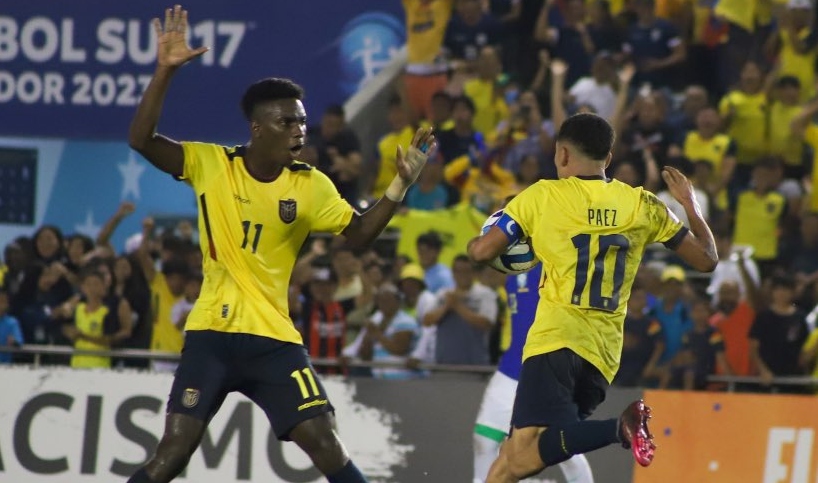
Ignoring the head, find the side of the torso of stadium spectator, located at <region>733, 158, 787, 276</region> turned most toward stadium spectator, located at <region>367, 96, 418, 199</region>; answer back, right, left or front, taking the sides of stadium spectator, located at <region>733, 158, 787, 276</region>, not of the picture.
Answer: right

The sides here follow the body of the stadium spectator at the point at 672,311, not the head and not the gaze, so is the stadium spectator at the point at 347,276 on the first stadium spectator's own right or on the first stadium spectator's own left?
on the first stadium spectator's own right

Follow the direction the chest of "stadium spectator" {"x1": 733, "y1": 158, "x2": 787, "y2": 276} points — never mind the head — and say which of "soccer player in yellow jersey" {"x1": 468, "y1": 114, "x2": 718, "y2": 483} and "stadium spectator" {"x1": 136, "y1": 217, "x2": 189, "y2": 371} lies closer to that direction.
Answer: the soccer player in yellow jersey

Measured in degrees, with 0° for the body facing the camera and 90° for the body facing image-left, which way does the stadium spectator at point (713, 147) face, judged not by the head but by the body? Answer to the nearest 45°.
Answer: approximately 0°

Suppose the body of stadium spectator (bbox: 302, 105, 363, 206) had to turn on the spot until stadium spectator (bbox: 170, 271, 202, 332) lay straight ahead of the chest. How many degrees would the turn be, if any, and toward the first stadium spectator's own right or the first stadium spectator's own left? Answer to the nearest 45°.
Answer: approximately 45° to the first stadium spectator's own right

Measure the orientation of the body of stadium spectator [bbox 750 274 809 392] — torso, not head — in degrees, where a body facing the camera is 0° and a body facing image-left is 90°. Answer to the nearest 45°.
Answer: approximately 0°

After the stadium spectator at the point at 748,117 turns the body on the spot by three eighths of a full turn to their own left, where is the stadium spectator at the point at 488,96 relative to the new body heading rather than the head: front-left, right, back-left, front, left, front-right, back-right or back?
back-left

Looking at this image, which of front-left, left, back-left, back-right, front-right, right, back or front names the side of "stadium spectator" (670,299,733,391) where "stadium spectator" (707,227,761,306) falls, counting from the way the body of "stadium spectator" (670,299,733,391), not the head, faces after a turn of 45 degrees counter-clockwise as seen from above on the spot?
back-left

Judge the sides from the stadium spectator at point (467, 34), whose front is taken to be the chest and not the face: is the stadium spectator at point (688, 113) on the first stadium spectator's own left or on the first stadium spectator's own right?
on the first stadium spectator's own left
